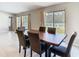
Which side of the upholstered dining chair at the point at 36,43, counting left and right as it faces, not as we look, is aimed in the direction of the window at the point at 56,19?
front

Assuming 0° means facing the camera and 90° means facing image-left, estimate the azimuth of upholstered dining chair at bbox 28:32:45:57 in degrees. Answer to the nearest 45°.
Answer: approximately 225°
